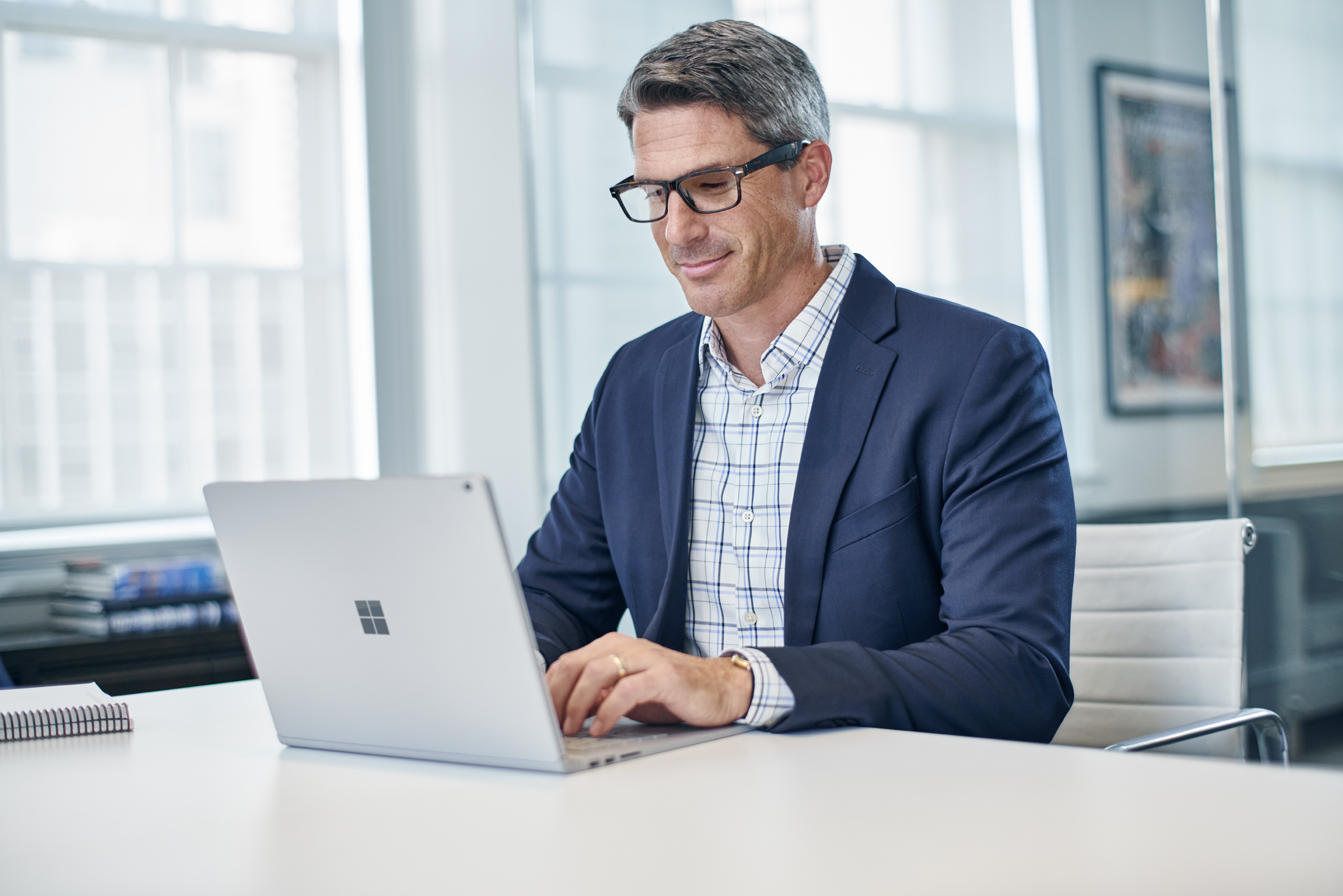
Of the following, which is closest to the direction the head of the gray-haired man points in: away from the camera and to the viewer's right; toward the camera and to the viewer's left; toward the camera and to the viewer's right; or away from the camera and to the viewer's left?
toward the camera and to the viewer's left

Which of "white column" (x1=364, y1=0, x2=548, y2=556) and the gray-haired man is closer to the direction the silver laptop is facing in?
the gray-haired man

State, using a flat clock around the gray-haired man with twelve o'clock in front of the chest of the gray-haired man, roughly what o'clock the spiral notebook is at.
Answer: The spiral notebook is roughly at 1 o'clock from the gray-haired man.

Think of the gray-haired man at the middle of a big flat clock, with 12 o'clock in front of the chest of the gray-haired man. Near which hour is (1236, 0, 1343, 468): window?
The window is roughly at 6 o'clock from the gray-haired man.

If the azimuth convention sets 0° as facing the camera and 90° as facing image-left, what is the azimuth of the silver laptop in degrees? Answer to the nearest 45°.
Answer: approximately 225°

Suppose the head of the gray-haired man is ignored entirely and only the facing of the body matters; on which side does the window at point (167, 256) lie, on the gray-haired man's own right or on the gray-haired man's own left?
on the gray-haired man's own right

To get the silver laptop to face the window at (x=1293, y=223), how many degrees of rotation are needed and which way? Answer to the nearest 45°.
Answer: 0° — it already faces it

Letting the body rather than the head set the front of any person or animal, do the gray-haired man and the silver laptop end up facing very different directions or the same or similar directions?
very different directions

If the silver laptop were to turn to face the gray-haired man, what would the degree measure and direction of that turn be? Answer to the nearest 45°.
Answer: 0° — it already faces them

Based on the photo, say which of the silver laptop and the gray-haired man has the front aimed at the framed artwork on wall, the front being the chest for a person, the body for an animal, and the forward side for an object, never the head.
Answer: the silver laptop

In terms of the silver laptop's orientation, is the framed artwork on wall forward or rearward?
forward

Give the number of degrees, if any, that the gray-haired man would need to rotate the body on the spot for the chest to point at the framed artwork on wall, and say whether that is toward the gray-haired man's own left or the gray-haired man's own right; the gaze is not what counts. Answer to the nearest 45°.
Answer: approximately 180°

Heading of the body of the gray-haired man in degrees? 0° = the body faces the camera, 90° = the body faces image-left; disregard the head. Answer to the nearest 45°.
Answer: approximately 45°
